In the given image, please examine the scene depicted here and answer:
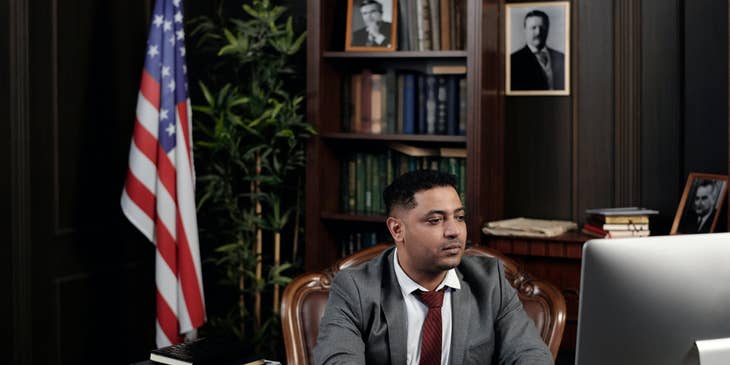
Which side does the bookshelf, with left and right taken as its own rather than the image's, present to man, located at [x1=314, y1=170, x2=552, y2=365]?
front

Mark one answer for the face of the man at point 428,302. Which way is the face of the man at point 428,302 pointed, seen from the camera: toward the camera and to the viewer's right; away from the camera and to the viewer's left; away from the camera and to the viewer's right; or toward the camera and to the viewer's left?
toward the camera and to the viewer's right

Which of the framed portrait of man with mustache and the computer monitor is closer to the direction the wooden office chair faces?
the computer monitor

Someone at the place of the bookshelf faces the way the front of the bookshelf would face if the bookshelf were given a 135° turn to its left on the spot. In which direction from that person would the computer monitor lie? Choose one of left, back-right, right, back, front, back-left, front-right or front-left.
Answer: back-right

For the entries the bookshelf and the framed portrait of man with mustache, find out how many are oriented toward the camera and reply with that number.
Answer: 2

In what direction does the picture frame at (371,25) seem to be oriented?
toward the camera

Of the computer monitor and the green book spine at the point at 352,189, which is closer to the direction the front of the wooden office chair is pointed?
the computer monitor

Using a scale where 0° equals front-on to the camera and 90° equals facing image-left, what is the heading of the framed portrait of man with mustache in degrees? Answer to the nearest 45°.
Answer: approximately 0°

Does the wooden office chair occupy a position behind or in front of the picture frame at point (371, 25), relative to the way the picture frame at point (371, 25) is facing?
in front

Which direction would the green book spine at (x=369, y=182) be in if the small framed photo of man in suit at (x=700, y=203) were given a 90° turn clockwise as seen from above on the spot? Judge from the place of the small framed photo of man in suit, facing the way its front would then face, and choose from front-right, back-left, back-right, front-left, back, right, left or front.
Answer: front-left

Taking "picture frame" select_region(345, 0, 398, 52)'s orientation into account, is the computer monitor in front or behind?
in front

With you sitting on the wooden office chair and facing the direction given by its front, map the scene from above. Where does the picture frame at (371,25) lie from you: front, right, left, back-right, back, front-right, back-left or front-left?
back

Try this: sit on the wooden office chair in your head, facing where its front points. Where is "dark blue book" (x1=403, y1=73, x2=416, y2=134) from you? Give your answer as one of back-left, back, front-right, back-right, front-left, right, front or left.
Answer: back

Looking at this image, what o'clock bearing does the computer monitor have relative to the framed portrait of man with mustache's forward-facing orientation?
The computer monitor is roughly at 12 o'clock from the framed portrait of man with mustache.
